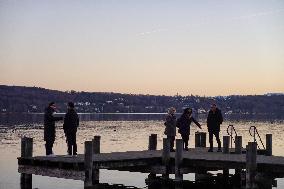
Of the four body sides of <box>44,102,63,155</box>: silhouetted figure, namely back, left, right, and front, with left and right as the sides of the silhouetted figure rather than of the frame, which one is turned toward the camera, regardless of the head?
right

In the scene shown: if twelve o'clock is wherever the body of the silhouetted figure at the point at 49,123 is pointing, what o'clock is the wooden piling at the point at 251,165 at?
The wooden piling is roughly at 1 o'clock from the silhouetted figure.
